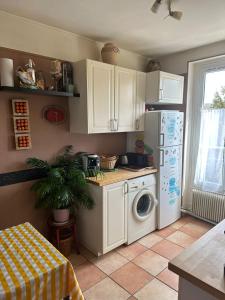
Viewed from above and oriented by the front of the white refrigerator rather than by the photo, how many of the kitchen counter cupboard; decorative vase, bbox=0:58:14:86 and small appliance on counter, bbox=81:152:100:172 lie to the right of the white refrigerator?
3

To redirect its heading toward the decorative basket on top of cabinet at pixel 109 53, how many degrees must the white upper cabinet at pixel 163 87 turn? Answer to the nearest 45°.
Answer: approximately 90° to its right

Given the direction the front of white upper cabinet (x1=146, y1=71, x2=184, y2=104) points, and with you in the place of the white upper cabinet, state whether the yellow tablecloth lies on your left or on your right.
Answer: on your right

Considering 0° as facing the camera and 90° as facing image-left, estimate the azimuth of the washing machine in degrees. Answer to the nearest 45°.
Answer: approximately 315°

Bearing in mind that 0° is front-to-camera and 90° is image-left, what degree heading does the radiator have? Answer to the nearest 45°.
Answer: approximately 45°

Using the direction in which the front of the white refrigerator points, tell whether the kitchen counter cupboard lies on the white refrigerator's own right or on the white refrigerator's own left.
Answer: on the white refrigerator's own right

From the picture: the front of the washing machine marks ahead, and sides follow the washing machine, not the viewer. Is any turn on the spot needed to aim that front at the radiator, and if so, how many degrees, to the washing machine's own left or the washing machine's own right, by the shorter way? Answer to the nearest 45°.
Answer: approximately 90° to the washing machine's own left

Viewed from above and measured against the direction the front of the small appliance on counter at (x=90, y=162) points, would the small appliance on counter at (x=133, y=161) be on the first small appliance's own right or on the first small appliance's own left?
on the first small appliance's own left

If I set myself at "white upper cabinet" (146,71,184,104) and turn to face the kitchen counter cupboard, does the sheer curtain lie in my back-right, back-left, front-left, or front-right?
back-left

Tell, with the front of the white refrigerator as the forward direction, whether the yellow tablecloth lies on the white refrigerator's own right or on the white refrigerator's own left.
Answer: on the white refrigerator's own right

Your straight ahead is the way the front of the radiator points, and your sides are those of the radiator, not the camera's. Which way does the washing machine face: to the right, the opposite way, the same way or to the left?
to the left

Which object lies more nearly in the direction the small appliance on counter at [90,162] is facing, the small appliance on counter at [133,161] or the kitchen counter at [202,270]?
the kitchen counter

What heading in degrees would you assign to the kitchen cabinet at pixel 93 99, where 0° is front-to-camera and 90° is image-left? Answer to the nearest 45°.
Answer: approximately 315°
